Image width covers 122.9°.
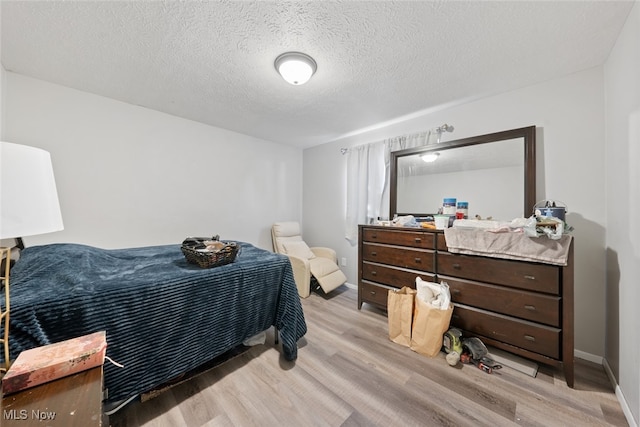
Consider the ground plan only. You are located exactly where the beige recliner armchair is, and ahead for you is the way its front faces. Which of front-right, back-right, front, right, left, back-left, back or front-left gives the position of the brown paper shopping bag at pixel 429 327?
front

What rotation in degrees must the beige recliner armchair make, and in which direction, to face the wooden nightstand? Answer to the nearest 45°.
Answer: approximately 45° to its right

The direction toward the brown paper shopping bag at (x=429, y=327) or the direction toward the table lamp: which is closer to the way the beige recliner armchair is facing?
the brown paper shopping bag

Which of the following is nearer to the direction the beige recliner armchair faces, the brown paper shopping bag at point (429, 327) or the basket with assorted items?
the brown paper shopping bag

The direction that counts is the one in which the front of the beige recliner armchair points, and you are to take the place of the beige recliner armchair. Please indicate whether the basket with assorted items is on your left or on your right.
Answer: on your right

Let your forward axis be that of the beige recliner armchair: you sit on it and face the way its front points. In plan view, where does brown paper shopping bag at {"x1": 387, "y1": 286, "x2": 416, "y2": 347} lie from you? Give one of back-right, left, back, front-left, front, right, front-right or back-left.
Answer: front

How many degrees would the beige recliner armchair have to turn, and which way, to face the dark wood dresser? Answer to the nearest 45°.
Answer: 0° — it already faces it

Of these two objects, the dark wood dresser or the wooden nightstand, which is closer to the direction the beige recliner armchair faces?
the dark wood dresser

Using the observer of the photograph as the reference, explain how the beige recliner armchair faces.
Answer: facing the viewer and to the right of the viewer

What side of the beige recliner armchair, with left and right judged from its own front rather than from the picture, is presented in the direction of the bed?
right
